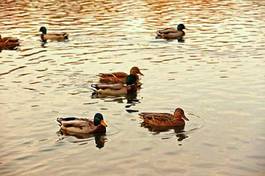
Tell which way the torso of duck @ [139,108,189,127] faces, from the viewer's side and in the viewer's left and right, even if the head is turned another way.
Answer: facing to the right of the viewer

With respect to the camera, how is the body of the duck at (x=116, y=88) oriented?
to the viewer's right

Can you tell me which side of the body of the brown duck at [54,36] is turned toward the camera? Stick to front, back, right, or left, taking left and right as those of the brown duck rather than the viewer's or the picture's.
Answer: left

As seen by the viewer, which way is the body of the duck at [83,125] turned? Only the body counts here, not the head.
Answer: to the viewer's right

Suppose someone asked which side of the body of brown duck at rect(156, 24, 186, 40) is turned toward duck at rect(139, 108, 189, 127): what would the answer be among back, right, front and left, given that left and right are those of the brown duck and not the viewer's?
right

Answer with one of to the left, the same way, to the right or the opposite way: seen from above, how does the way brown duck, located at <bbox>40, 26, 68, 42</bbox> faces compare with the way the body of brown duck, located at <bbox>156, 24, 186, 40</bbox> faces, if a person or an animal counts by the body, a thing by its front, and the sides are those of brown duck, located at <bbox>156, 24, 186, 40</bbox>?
the opposite way

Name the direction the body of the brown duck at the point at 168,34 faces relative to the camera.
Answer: to the viewer's right
